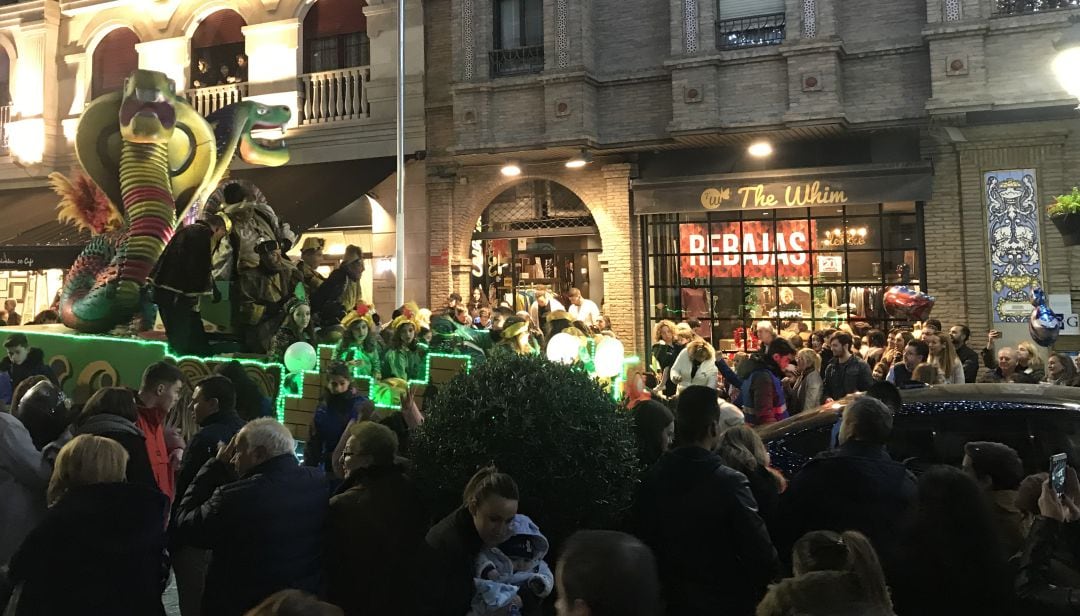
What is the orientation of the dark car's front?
to the viewer's left

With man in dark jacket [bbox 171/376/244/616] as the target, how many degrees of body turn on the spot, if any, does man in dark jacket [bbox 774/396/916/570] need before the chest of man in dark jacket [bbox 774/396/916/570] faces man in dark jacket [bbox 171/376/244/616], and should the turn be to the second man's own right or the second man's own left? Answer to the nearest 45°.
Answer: approximately 90° to the second man's own left

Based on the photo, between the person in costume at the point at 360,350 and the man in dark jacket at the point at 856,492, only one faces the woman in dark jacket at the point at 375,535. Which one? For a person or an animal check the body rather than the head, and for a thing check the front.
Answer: the person in costume

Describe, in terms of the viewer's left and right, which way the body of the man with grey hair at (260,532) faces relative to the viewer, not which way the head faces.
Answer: facing away from the viewer and to the left of the viewer

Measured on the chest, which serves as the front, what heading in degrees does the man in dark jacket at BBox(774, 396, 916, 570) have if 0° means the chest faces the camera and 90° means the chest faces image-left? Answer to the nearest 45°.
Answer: approximately 180°

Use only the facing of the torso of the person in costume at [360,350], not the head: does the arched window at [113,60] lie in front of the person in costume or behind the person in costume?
behind

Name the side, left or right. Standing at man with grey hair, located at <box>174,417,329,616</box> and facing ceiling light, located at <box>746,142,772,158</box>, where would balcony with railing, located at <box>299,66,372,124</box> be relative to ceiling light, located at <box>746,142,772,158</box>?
left

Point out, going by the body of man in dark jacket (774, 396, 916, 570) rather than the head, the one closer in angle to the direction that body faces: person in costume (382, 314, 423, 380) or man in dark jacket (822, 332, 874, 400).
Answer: the man in dark jacket

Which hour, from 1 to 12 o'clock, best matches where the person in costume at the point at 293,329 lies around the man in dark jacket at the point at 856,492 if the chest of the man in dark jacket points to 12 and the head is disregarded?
The person in costume is roughly at 10 o'clock from the man in dark jacket.
